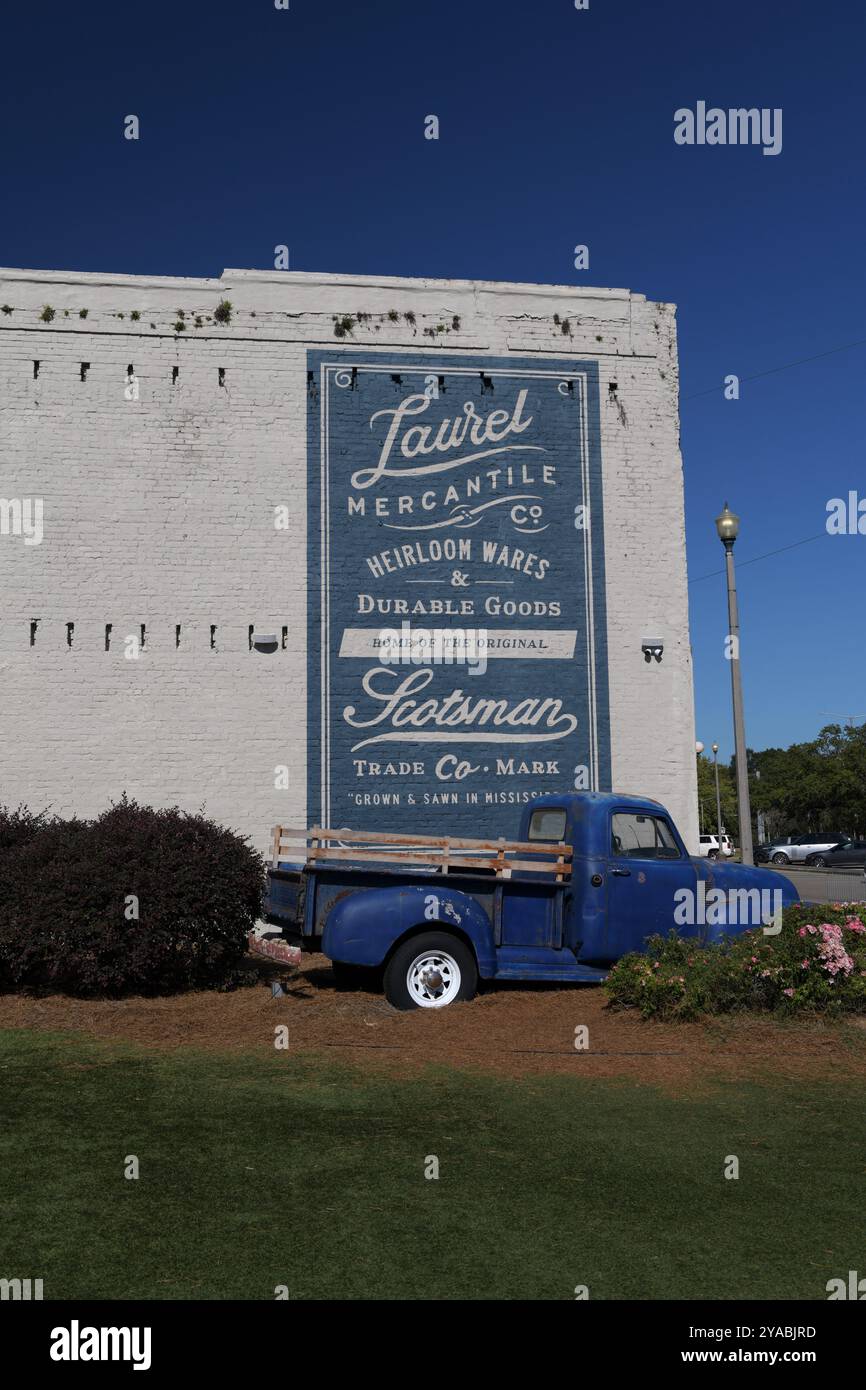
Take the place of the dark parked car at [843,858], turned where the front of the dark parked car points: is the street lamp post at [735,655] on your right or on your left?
on your left

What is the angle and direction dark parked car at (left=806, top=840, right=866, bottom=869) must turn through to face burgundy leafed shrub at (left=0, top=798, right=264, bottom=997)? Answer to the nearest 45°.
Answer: approximately 90° to its left

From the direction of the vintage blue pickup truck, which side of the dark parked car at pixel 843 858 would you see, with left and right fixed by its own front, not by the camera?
left

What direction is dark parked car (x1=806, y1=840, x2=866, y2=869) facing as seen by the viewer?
to the viewer's left

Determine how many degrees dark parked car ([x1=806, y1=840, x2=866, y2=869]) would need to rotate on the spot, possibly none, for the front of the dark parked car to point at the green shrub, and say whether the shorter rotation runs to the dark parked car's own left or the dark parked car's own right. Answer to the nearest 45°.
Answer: approximately 90° to the dark parked car's own left
